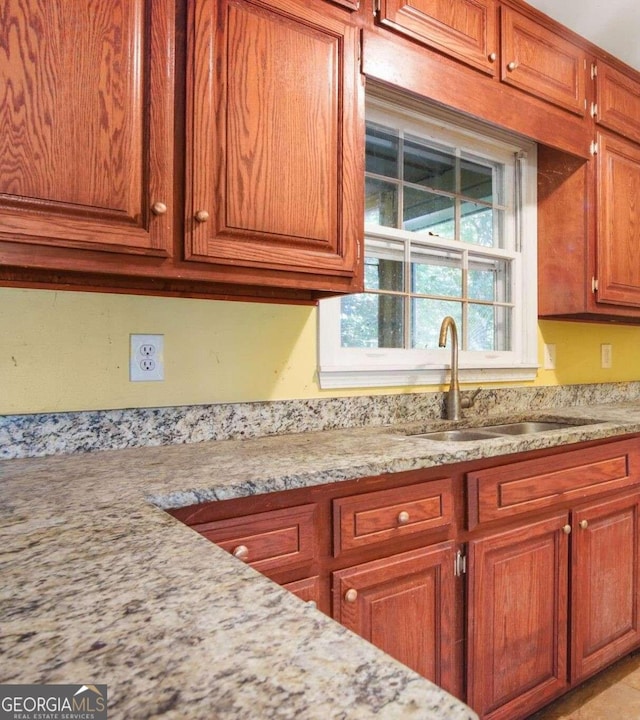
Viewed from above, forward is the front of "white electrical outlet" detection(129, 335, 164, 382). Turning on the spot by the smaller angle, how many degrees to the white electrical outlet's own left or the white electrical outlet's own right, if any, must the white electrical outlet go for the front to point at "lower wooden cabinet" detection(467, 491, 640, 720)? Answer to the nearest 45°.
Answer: approximately 90° to the white electrical outlet's own left

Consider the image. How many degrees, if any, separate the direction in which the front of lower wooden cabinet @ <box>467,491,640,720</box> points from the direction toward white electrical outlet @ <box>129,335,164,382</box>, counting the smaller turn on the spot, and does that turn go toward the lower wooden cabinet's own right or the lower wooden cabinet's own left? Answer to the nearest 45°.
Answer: approximately 90° to the lower wooden cabinet's own right

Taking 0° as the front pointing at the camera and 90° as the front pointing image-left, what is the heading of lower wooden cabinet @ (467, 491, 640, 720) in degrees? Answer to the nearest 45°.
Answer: approximately 315°

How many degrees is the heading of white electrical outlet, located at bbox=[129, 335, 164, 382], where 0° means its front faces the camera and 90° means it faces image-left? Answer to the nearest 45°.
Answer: approximately 0°

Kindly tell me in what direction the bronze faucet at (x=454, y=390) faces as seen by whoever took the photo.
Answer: facing the viewer and to the left of the viewer

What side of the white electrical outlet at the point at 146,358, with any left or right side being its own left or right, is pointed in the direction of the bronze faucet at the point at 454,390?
left
